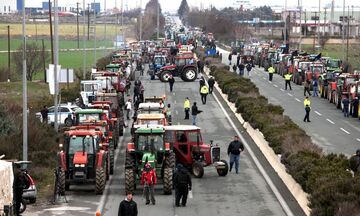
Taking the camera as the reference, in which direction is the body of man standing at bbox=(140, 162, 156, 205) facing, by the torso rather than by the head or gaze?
toward the camera

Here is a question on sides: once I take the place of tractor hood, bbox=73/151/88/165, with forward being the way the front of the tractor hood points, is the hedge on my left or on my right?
on my left

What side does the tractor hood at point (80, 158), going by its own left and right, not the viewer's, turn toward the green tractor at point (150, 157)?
left

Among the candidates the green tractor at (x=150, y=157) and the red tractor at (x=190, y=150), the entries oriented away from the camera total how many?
0

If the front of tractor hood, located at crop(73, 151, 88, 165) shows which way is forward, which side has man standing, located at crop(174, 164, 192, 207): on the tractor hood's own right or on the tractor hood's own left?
on the tractor hood's own left

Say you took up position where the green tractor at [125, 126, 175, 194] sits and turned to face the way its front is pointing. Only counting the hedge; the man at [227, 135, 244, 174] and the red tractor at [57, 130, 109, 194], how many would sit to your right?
1

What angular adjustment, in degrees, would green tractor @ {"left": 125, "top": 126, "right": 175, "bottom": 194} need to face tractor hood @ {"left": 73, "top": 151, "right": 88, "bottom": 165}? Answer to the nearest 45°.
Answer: approximately 90° to its right

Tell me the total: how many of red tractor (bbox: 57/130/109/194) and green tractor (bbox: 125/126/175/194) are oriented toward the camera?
2

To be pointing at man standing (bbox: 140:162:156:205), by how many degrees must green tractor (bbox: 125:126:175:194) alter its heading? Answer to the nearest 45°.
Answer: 0° — it already faces them

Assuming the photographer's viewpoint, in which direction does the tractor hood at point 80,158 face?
facing the viewer

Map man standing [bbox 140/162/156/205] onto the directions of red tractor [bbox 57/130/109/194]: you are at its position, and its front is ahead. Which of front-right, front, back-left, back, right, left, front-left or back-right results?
front-left
